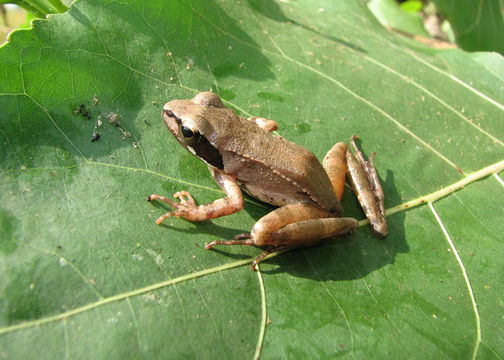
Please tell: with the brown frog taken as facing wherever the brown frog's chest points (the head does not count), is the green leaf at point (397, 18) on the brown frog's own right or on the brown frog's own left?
on the brown frog's own right

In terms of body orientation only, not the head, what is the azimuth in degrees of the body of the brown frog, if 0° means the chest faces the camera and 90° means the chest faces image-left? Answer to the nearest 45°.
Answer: approximately 135°

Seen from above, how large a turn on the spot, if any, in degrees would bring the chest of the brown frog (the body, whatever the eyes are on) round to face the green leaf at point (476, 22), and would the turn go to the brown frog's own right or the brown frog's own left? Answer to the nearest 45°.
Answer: approximately 90° to the brown frog's own right
